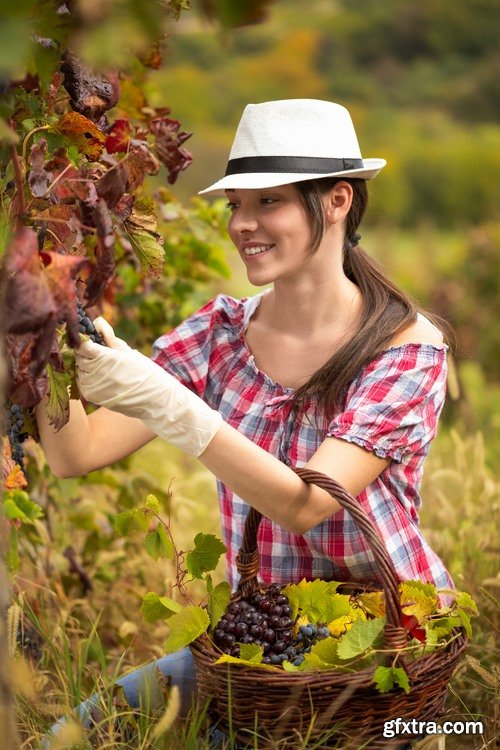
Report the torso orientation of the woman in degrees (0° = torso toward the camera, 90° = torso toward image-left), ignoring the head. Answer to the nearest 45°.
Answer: approximately 45°

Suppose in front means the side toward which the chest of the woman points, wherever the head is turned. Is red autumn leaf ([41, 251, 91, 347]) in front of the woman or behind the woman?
in front
